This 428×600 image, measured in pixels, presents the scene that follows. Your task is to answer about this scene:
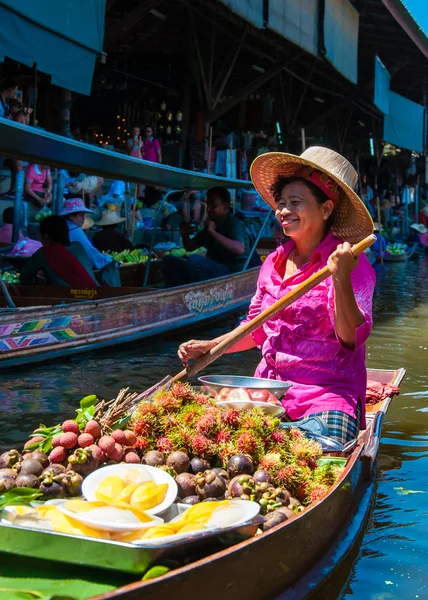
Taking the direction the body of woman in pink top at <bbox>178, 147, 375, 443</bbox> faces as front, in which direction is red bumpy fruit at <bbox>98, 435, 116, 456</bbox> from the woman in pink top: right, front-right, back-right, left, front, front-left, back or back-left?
front

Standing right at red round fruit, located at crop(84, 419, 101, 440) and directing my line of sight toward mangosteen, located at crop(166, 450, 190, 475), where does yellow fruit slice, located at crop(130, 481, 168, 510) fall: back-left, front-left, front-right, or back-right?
front-right

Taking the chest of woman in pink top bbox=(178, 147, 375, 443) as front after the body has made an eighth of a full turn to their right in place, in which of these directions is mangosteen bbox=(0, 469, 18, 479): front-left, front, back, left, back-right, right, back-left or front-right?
front-left

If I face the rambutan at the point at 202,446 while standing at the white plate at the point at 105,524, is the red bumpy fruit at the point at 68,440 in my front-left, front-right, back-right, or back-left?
front-left

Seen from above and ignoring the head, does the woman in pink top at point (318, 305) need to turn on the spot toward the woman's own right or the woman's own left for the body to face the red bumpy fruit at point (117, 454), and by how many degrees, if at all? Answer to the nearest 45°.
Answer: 0° — they already face it

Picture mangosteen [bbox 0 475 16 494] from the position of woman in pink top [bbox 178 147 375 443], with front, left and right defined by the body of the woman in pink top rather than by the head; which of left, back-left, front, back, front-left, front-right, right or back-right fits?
front

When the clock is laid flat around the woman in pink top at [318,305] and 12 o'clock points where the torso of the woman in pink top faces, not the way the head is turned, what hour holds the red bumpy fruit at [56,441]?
The red bumpy fruit is roughly at 12 o'clock from the woman in pink top.

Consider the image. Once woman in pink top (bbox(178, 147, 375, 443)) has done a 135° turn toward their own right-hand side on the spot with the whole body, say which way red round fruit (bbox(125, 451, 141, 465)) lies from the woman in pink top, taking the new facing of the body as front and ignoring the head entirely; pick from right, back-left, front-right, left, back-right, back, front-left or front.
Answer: back-left

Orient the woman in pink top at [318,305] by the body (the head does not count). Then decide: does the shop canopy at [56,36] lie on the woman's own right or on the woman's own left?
on the woman's own right

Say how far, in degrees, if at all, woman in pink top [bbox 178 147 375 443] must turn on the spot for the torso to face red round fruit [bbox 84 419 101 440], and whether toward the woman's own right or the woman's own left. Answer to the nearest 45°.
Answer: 0° — they already face it

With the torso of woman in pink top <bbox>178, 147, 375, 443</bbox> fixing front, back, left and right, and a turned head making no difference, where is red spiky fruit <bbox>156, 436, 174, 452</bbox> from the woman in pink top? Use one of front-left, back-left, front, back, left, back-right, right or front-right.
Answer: front

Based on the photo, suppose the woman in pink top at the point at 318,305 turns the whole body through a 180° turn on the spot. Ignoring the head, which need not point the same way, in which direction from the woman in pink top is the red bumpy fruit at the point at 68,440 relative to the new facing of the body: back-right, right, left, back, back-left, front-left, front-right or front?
back

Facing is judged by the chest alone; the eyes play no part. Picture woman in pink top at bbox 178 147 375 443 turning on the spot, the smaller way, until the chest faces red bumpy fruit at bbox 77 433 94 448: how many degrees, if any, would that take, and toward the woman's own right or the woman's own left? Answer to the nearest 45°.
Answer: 0° — they already face it

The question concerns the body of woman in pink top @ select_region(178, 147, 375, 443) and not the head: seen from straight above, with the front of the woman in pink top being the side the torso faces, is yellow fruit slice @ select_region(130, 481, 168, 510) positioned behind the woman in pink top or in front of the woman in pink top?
in front

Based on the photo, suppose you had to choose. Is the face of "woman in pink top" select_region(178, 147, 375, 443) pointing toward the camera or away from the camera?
toward the camera

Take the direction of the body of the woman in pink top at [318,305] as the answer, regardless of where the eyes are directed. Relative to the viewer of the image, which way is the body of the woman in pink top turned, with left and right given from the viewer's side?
facing the viewer and to the left of the viewer

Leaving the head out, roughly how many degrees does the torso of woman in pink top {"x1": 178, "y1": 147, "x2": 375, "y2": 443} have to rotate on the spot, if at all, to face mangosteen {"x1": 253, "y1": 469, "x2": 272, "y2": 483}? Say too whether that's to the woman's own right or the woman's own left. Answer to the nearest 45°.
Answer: approximately 45° to the woman's own left

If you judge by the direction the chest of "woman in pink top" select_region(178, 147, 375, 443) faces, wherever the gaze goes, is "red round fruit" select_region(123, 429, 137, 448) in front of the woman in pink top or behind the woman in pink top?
in front

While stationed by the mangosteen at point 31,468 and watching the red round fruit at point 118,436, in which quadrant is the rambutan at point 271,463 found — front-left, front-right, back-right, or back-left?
front-right
